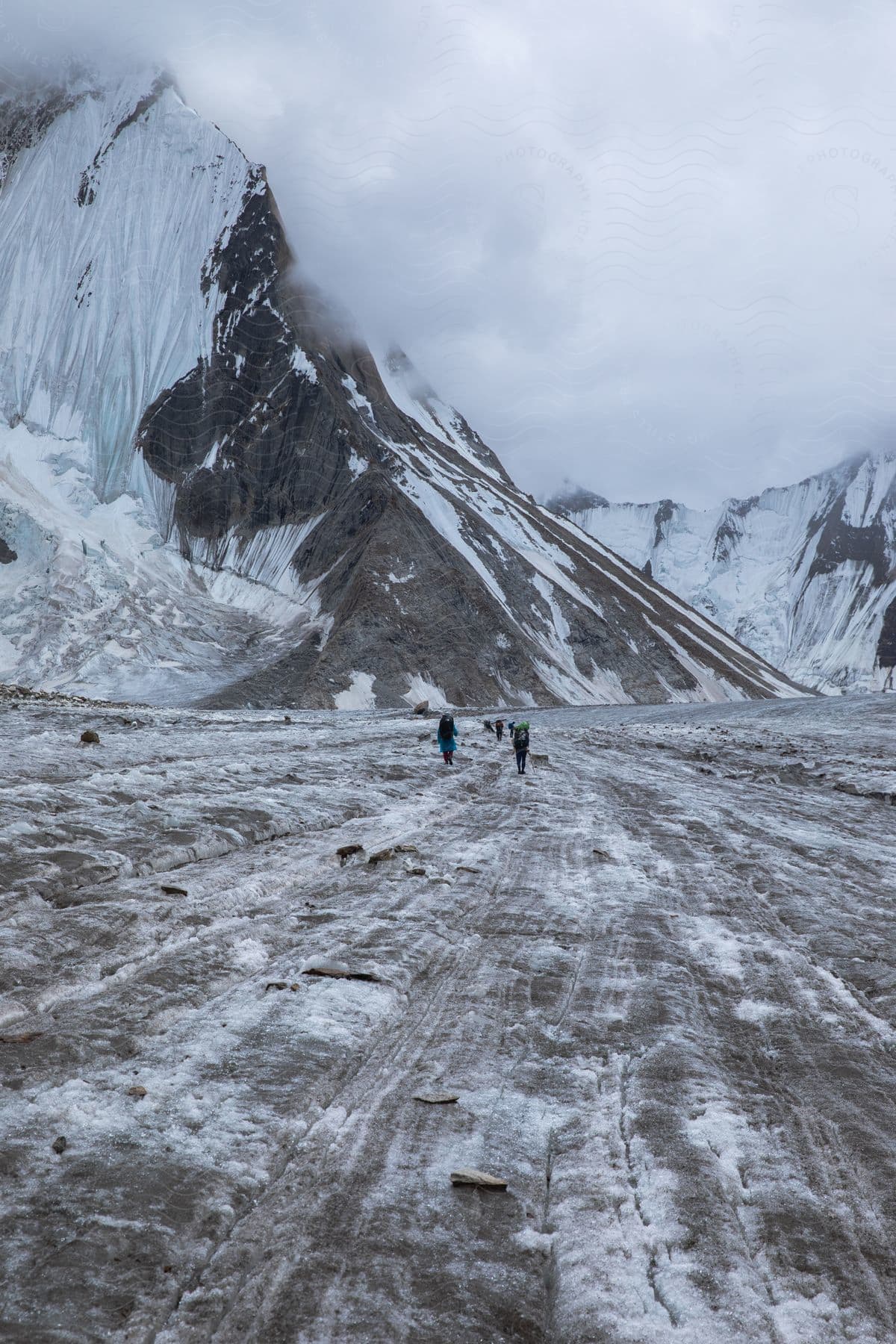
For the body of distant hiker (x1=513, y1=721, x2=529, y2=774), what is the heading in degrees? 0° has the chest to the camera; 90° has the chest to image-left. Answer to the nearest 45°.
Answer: approximately 180°

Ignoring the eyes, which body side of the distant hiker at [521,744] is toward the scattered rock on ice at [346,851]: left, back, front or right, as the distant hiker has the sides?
back

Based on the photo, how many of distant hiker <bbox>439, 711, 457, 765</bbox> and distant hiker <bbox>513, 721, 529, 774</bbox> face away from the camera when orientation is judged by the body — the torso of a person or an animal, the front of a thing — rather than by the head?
2

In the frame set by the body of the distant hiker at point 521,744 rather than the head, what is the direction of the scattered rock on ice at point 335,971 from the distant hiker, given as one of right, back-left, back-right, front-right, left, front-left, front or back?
back

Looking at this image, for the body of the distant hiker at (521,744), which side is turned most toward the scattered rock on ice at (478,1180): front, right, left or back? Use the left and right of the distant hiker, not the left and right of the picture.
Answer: back

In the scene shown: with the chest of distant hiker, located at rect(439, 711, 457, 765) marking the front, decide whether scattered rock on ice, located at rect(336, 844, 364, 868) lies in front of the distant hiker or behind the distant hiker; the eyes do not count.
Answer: behind

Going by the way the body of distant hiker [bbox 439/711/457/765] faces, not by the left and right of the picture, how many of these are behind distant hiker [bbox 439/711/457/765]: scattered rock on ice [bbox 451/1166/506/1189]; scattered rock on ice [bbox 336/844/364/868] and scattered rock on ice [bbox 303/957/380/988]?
3

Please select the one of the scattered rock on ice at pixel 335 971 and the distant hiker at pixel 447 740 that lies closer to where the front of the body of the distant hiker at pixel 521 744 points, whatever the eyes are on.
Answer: the distant hiker

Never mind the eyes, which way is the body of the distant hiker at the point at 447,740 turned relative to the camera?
away from the camera

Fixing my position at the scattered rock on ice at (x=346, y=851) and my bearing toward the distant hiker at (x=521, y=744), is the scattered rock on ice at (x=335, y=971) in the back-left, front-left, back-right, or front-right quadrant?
back-right

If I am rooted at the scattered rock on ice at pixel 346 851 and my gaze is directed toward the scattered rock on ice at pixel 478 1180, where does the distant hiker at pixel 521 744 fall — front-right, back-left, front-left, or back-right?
back-left
